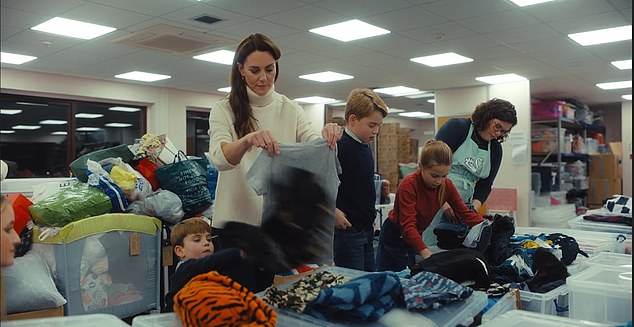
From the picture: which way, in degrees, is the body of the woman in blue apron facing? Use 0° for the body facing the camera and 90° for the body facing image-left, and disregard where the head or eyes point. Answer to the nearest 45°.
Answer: approximately 315°

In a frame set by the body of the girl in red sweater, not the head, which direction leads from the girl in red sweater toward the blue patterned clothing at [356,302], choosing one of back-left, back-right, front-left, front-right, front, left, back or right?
front-right

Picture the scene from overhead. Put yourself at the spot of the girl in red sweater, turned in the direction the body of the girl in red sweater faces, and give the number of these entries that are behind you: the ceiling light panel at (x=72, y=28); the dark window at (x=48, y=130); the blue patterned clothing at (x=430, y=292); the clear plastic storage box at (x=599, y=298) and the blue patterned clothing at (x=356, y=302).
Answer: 2

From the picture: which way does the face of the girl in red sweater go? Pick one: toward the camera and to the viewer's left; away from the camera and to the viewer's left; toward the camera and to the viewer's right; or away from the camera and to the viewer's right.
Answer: toward the camera and to the viewer's right

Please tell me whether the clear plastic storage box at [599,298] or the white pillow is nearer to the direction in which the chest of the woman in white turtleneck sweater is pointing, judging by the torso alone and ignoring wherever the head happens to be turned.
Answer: the clear plastic storage box

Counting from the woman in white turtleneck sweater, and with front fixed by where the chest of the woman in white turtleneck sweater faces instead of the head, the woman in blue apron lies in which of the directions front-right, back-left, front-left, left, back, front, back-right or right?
left
